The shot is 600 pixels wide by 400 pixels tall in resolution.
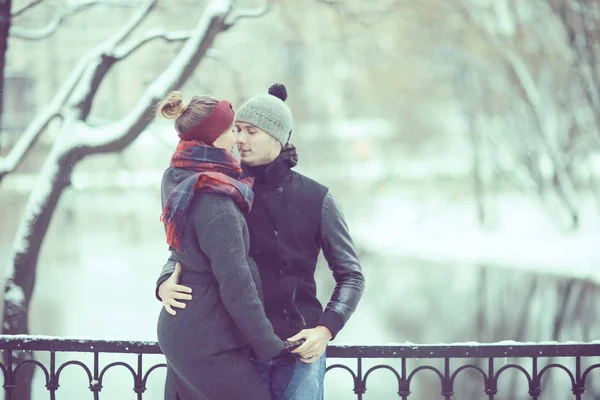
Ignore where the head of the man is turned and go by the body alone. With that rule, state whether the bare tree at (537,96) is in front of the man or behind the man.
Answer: behind

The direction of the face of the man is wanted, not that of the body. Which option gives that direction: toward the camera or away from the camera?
toward the camera

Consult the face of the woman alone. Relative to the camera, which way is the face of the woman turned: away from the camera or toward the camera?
away from the camera

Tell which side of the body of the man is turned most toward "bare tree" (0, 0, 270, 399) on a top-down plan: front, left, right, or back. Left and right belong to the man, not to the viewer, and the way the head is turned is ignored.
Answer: right
